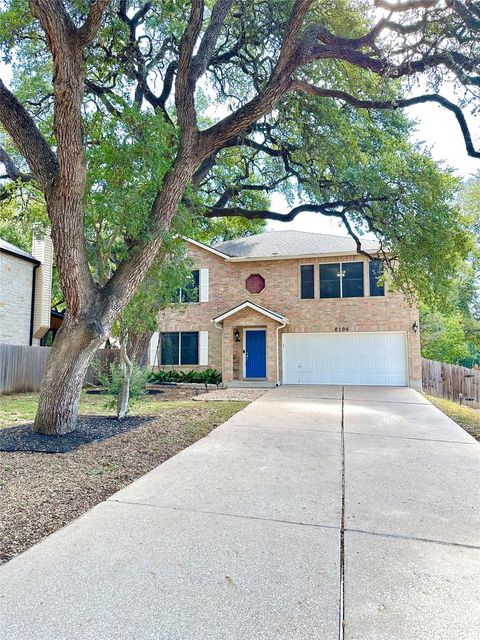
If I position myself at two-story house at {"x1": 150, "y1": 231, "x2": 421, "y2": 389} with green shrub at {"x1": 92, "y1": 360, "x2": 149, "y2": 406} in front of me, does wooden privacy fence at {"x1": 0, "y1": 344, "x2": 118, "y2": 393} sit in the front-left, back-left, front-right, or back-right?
front-right

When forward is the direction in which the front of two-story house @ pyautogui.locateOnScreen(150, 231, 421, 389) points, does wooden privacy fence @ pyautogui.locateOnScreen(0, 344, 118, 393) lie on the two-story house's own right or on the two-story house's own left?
on the two-story house's own right

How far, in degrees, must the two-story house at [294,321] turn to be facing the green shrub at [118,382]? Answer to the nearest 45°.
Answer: approximately 45° to its right

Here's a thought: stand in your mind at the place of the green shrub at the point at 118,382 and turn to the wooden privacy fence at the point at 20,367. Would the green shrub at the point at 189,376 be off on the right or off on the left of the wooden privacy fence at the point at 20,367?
right

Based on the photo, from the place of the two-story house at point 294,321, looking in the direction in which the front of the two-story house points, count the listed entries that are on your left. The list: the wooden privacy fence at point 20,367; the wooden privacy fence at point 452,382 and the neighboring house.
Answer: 1

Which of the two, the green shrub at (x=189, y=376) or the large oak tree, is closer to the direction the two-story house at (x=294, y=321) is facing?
the large oak tree

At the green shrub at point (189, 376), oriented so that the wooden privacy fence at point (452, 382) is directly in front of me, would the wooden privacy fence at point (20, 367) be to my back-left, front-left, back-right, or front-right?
back-right

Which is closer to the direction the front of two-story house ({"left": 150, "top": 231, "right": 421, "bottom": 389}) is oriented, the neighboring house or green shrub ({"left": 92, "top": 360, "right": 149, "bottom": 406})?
the green shrub

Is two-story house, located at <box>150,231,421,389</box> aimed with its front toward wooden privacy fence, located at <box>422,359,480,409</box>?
no

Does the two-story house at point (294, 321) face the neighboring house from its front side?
no

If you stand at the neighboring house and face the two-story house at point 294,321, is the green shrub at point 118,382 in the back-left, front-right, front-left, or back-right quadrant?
front-right

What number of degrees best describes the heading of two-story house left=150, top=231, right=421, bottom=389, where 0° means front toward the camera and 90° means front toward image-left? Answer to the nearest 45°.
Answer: approximately 0°
